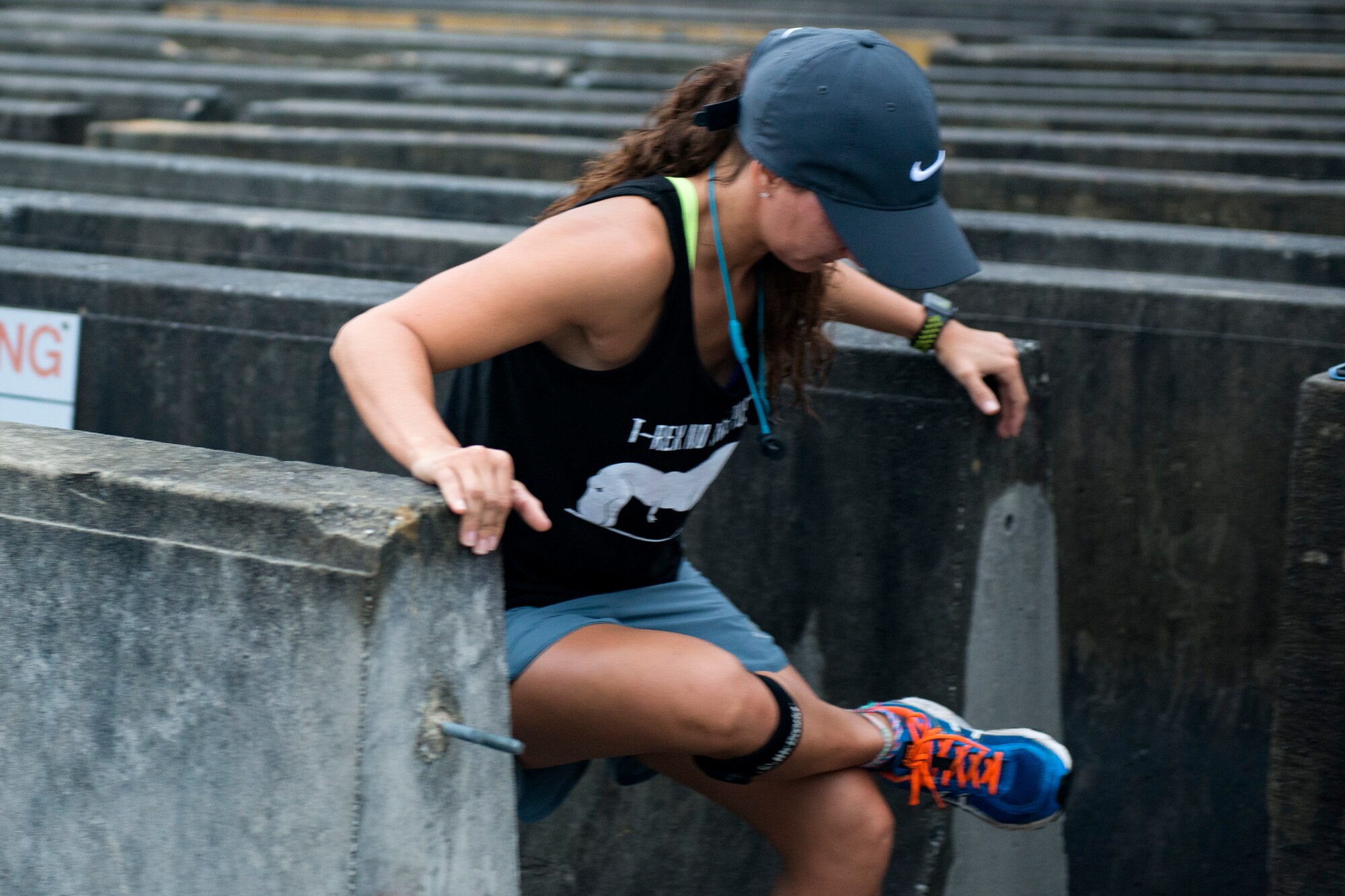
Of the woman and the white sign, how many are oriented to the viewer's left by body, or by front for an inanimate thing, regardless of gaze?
0

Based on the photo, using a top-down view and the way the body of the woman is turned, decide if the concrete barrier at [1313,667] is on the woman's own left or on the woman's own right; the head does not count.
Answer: on the woman's own left

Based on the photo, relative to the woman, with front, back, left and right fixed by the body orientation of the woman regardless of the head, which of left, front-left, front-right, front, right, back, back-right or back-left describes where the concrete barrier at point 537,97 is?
back-left

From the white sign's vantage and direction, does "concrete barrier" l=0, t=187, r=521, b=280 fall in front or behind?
behind

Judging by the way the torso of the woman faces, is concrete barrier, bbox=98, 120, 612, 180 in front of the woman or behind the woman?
behind

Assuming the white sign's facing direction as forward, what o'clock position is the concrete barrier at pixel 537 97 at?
The concrete barrier is roughly at 7 o'clock from the white sign.

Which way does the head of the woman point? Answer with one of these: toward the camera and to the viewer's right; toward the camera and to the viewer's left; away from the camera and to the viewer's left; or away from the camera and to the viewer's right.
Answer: toward the camera and to the viewer's right

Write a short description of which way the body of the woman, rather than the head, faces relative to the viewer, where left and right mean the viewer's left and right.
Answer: facing the viewer and to the right of the viewer

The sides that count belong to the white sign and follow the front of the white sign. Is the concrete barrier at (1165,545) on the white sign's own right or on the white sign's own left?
on the white sign's own left

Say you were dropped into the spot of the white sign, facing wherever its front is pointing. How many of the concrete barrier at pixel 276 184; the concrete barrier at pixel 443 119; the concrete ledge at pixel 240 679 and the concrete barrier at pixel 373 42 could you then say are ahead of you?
1
